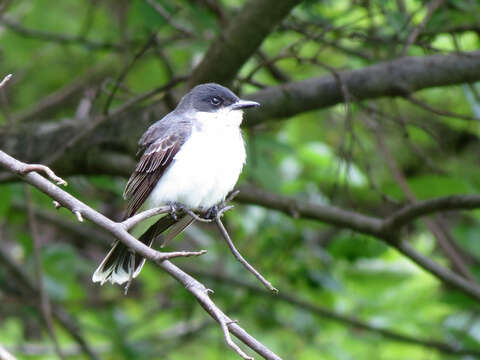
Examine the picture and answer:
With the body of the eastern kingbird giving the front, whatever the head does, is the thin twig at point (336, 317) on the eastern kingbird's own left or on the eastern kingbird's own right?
on the eastern kingbird's own left

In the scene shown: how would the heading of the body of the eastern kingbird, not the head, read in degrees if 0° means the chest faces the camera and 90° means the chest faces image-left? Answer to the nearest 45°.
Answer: approximately 315°

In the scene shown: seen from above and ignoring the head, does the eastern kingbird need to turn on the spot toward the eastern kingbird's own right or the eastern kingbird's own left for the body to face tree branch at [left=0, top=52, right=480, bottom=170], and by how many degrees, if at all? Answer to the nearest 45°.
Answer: approximately 135° to the eastern kingbird's own left

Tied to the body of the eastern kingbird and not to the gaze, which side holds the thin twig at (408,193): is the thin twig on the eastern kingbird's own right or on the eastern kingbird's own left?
on the eastern kingbird's own left

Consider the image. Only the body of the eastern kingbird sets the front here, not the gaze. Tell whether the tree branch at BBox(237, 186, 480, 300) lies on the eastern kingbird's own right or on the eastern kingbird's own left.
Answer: on the eastern kingbird's own left

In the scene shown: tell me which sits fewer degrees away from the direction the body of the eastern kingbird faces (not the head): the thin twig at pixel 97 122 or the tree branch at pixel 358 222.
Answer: the tree branch

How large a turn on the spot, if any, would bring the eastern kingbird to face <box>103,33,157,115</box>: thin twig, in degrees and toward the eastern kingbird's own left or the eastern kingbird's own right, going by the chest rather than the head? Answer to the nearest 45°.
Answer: approximately 180°

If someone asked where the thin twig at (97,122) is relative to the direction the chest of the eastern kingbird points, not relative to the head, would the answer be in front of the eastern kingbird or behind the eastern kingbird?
behind
